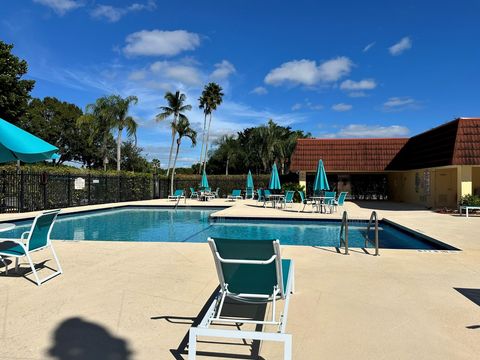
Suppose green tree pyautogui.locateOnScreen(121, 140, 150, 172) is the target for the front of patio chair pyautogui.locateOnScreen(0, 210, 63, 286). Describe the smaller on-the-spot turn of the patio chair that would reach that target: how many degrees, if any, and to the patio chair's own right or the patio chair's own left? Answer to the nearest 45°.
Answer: approximately 45° to the patio chair's own right

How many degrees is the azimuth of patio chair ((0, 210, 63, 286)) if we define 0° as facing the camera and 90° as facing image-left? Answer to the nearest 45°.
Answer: approximately 135°

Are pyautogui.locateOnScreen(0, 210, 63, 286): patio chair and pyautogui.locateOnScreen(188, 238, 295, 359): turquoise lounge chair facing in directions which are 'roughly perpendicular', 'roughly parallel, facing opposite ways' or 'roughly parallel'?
roughly perpendicular

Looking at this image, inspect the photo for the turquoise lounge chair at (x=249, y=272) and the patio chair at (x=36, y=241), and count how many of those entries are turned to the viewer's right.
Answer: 0

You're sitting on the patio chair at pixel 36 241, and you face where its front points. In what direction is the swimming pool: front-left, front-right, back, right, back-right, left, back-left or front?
right

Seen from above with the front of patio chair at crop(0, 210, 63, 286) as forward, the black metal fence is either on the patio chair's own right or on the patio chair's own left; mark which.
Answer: on the patio chair's own right
